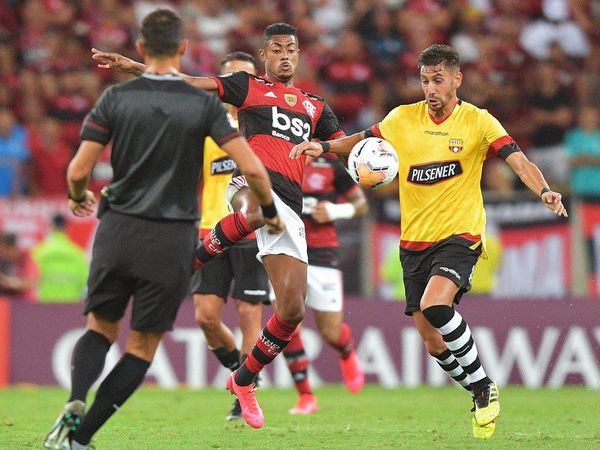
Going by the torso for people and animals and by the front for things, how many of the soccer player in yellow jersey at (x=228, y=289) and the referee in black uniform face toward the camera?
1

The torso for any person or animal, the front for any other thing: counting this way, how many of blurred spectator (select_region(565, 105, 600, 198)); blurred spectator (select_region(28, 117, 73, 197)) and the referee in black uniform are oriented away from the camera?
1

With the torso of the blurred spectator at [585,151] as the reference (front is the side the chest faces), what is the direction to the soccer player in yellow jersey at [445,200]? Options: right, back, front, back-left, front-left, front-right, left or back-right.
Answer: front

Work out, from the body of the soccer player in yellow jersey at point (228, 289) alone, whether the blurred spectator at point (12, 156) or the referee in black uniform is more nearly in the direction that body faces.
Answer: the referee in black uniform

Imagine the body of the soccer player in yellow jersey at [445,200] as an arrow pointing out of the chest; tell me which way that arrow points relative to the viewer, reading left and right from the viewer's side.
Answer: facing the viewer

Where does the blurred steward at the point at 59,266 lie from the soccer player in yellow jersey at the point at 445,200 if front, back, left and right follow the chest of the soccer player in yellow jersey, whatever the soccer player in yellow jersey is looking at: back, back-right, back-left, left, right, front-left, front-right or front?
back-right

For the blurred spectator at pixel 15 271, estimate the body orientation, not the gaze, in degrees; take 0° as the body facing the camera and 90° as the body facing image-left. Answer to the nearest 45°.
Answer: approximately 0°

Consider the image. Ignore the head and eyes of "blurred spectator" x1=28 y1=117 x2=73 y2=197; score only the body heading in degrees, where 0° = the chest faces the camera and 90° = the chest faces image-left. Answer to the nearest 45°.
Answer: approximately 0°

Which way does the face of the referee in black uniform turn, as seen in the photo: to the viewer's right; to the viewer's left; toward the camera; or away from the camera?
away from the camera

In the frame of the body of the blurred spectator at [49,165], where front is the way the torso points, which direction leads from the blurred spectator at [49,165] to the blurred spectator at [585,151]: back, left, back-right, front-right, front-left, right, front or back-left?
left

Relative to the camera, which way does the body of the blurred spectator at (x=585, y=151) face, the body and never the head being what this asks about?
toward the camera

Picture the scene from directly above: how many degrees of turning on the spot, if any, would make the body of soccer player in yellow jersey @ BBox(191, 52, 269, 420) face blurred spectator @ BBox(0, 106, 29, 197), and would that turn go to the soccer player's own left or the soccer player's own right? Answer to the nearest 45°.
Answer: approximately 135° to the soccer player's own right

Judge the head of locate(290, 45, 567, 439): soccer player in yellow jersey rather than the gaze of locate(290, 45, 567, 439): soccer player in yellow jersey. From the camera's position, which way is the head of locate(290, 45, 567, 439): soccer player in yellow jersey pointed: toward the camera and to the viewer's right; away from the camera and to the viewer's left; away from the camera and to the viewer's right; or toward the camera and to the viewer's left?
toward the camera and to the viewer's left
